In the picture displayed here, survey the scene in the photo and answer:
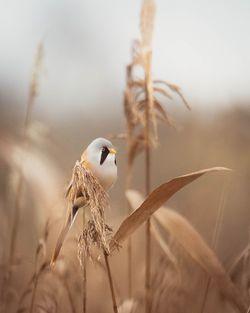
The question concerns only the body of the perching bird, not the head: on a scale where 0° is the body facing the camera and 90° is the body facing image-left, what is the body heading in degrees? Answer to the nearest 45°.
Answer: approximately 315°
